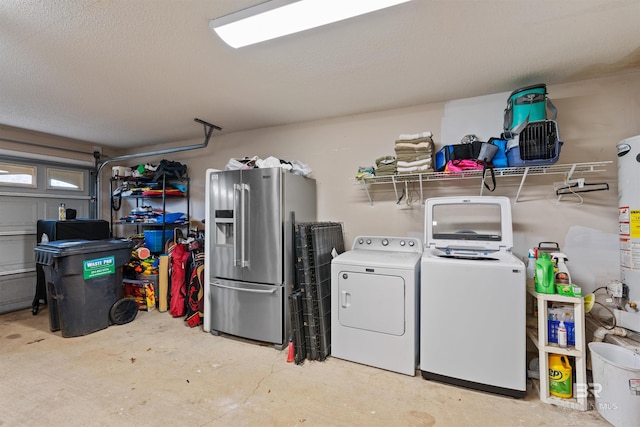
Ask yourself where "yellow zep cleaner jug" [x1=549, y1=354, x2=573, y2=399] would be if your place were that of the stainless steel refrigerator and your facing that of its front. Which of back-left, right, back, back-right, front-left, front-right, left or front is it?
left

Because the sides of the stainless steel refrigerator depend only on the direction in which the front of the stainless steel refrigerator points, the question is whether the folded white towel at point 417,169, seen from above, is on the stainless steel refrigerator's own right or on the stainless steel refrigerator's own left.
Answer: on the stainless steel refrigerator's own left

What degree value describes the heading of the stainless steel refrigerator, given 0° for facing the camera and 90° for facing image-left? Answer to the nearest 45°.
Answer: approximately 45°

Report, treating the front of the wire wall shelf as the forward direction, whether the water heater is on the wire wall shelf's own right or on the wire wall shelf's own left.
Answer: on the wire wall shelf's own left

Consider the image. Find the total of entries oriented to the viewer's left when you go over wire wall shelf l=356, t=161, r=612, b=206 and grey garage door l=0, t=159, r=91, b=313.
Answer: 0

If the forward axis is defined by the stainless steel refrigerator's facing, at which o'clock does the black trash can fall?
The black trash can is roughly at 2 o'clock from the stainless steel refrigerator.

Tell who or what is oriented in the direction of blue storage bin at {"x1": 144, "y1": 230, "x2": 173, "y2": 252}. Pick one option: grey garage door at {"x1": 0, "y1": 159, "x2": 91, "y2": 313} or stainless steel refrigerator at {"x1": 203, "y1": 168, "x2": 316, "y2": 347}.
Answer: the grey garage door

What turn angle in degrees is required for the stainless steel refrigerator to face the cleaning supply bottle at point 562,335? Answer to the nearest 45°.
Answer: approximately 90° to its left

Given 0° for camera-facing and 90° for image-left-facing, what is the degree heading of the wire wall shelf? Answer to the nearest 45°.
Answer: approximately 0°

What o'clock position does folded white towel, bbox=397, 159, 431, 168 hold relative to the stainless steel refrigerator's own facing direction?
The folded white towel is roughly at 8 o'clock from the stainless steel refrigerator.
